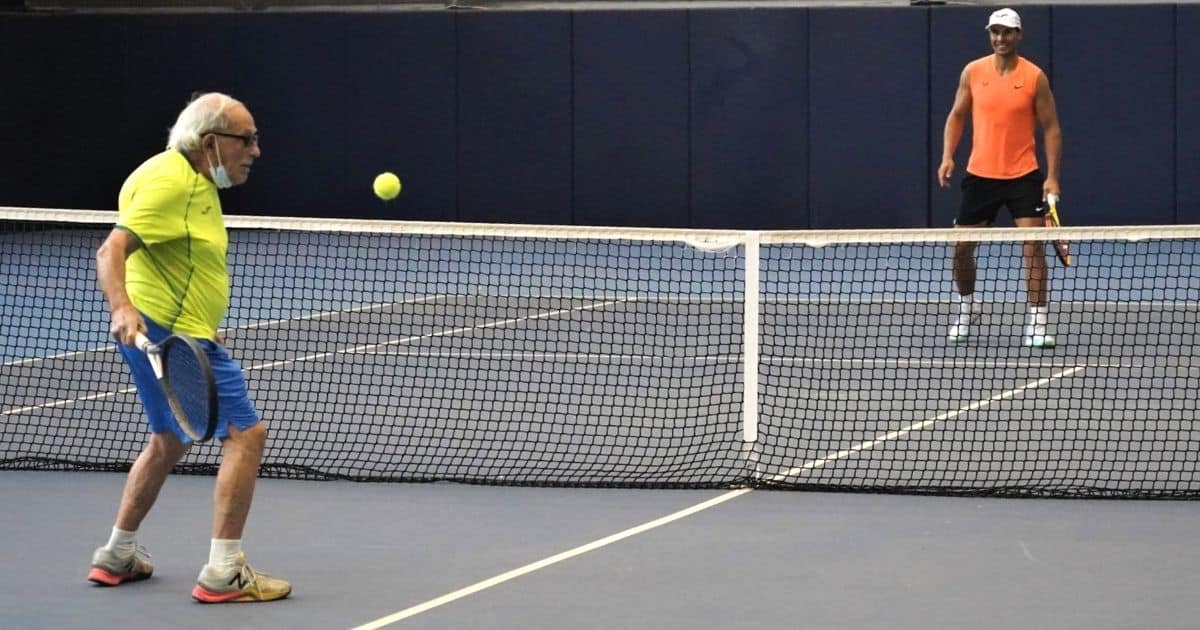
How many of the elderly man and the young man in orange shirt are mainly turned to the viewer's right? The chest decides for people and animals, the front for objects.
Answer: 1

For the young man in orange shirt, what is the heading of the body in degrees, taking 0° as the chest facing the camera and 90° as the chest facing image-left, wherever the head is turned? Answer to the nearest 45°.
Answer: approximately 0°

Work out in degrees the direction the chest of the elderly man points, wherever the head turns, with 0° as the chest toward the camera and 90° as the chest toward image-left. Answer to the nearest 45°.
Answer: approximately 270°

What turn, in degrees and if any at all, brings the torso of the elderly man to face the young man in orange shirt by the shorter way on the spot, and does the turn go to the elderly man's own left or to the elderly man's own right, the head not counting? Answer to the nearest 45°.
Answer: approximately 45° to the elderly man's own left

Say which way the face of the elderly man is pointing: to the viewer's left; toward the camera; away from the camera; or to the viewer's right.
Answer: to the viewer's right

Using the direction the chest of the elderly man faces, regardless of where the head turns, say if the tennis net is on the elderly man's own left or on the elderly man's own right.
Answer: on the elderly man's own left

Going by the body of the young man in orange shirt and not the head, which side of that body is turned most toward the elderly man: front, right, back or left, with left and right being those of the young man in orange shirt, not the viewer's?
front
